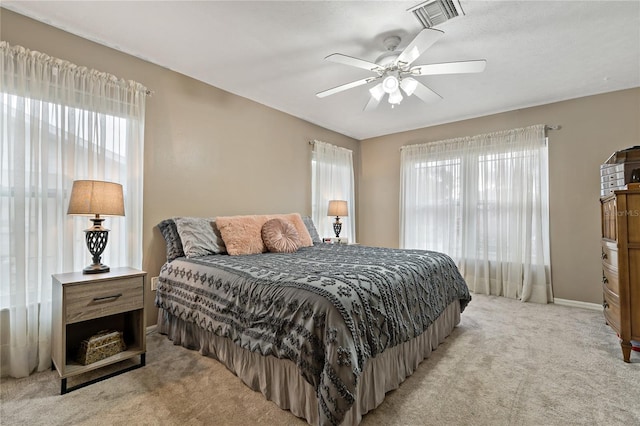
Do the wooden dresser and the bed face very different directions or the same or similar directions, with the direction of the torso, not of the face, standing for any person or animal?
very different directions

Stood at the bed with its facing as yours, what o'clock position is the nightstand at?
The nightstand is roughly at 5 o'clock from the bed.

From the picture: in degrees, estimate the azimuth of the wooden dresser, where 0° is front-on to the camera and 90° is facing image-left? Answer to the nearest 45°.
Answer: approximately 90°

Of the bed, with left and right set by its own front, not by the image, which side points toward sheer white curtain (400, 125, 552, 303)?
left

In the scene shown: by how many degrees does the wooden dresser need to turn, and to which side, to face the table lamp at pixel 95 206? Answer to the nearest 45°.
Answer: approximately 45° to its left

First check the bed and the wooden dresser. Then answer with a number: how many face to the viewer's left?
1

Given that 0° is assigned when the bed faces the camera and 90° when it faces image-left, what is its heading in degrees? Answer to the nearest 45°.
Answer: approximately 315°

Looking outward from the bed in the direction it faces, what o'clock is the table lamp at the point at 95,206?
The table lamp is roughly at 5 o'clock from the bed.

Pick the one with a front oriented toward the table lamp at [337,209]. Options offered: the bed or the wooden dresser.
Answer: the wooden dresser
